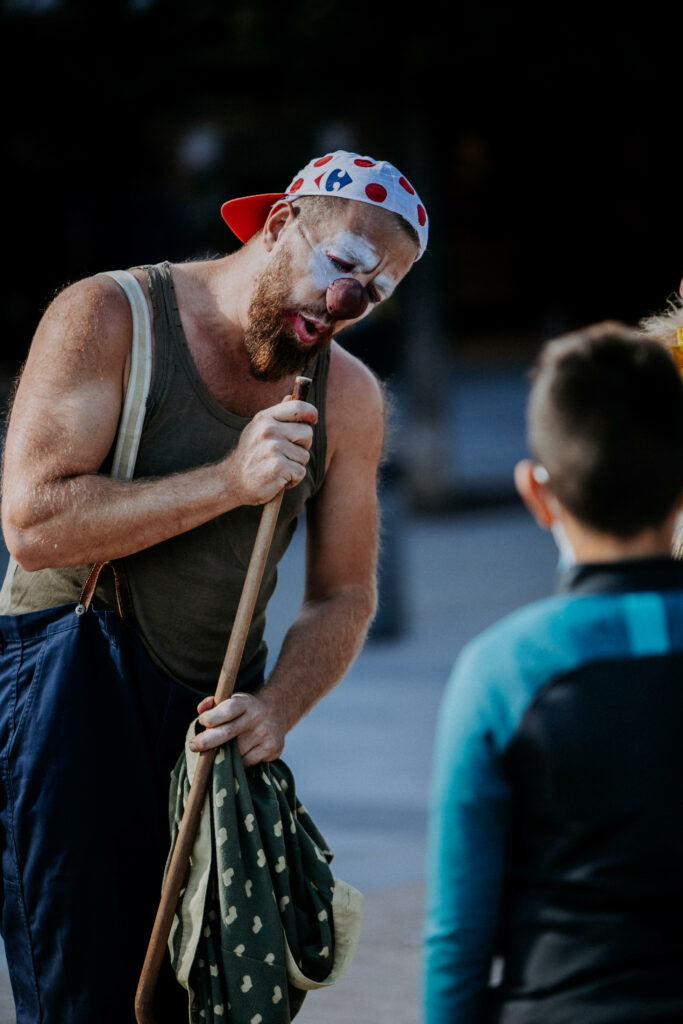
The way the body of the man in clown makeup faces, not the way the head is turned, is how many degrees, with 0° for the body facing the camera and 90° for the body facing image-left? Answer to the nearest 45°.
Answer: approximately 315°

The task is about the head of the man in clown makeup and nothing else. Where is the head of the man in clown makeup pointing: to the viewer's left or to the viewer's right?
to the viewer's right
